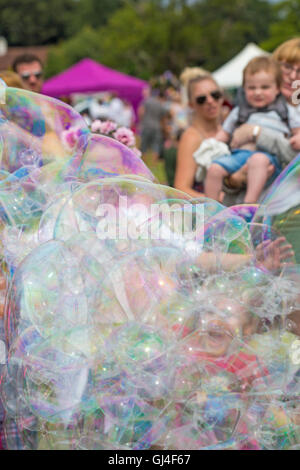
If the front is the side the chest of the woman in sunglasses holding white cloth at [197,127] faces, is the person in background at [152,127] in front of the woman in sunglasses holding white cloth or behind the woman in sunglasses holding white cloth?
behind

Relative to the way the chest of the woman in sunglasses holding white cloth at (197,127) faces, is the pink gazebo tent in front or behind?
behind

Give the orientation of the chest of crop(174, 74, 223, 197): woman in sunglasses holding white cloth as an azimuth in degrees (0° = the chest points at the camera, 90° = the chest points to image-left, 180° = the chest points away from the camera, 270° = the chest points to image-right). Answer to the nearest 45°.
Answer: approximately 315°

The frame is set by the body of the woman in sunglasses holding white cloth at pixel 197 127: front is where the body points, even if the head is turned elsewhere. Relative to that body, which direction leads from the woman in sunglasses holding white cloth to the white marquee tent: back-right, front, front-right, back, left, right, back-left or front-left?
back-left
